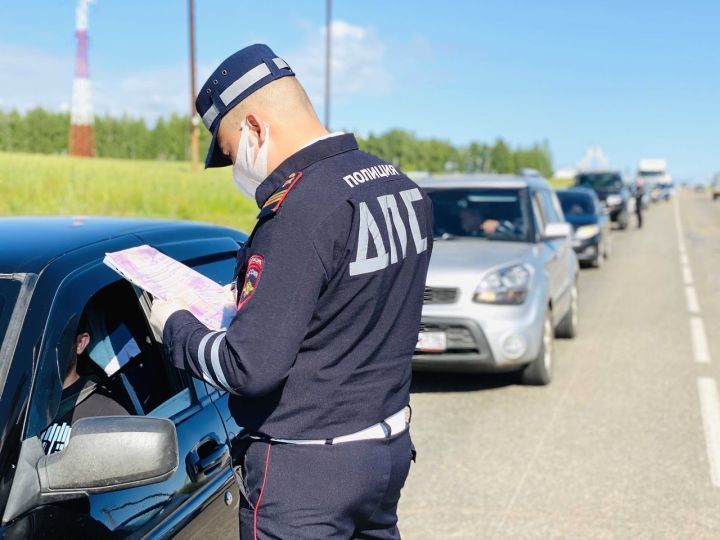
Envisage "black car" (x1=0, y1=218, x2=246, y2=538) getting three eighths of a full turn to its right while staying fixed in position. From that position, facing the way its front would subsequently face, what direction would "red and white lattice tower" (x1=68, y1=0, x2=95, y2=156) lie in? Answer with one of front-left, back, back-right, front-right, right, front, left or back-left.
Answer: front

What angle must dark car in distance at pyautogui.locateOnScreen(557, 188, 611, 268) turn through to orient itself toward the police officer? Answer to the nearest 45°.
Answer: approximately 45° to its left

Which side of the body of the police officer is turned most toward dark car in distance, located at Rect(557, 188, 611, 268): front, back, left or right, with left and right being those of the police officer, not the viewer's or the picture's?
right

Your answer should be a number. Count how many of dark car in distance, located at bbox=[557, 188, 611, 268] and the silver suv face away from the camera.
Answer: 0

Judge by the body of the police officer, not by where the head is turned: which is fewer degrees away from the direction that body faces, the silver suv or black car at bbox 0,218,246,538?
the black car

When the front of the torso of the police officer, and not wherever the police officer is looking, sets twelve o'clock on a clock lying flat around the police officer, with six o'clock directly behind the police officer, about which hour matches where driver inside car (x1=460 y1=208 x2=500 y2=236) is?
The driver inside car is roughly at 2 o'clock from the police officer.

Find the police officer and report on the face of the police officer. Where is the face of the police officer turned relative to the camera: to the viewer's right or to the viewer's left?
to the viewer's left

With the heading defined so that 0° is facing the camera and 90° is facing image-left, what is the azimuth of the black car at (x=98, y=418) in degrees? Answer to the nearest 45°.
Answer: approximately 45°

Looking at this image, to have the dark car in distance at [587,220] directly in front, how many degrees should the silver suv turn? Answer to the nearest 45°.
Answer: approximately 135° to its right

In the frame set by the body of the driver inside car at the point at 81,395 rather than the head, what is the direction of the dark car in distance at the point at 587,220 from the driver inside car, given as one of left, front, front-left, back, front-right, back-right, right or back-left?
back

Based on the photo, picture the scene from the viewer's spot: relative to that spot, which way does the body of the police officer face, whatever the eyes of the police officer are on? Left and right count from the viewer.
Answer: facing away from the viewer and to the left of the viewer

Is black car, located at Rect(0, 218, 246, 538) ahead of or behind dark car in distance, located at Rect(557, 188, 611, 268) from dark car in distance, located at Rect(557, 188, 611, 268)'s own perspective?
ahead
